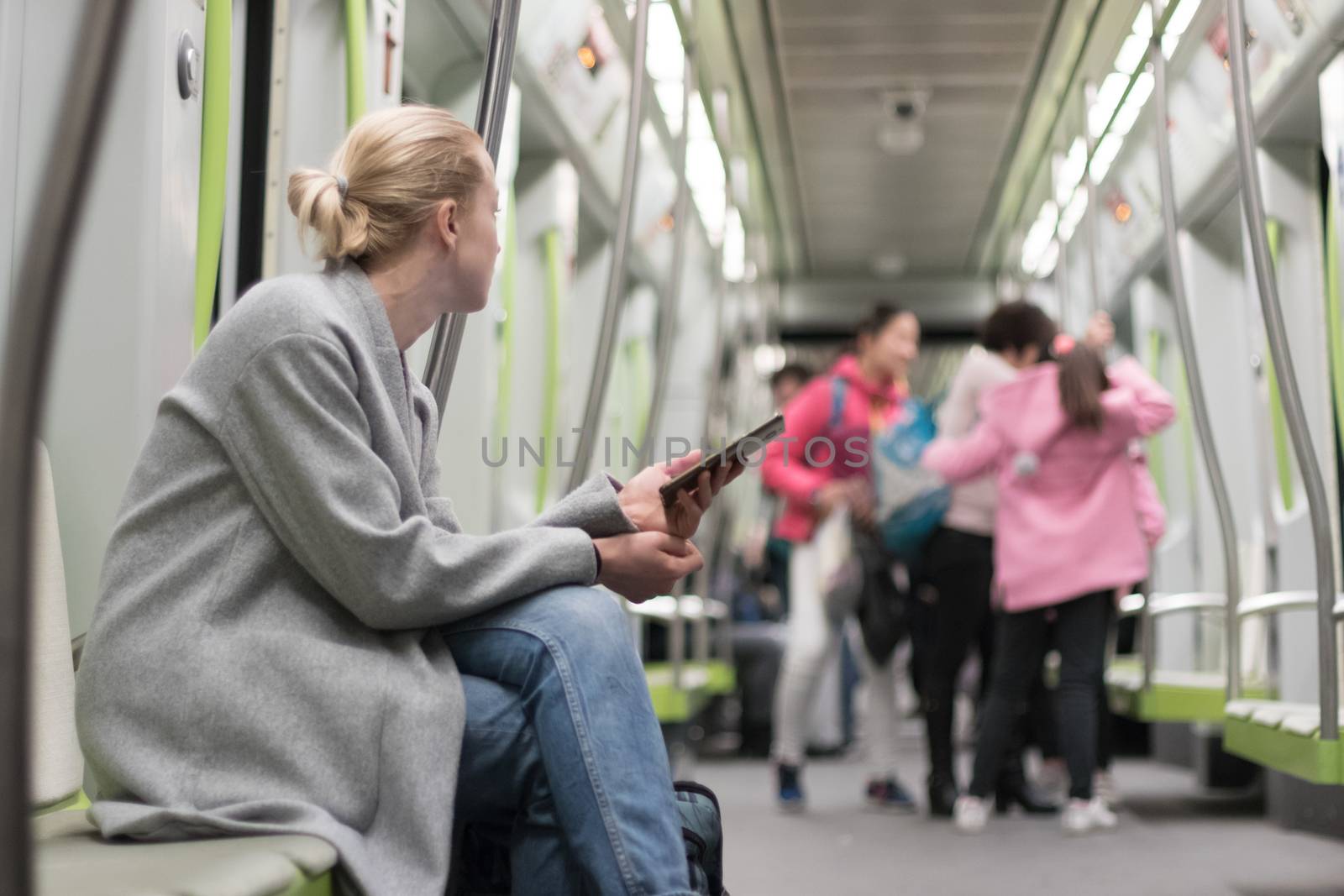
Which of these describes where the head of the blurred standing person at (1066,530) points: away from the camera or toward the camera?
away from the camera

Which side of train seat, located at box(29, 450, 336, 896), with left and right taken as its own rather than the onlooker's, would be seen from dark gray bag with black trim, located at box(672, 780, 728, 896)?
front

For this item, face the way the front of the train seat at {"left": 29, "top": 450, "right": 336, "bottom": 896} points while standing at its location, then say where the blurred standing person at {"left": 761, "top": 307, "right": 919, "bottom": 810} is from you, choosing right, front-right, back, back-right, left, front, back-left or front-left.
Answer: front-left

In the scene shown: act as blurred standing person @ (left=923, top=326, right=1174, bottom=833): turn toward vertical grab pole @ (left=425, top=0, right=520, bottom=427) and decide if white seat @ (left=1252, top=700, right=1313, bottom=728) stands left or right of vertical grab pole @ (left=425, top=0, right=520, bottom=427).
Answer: left

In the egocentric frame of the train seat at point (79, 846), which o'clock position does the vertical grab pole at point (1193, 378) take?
The vertical grab pole is roughly at 11 o'clock from the train seat.

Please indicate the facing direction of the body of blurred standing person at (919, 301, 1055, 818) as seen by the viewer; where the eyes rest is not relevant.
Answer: to the viewer's right

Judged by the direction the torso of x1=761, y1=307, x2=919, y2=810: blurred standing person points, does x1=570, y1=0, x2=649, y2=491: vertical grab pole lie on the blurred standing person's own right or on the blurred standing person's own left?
on the blurred standing person's own right

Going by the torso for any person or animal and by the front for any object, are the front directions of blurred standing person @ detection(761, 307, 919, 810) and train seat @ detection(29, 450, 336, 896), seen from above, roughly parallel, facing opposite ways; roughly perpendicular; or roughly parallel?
roughly perpendicular

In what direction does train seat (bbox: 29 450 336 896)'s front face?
to the viewer's right

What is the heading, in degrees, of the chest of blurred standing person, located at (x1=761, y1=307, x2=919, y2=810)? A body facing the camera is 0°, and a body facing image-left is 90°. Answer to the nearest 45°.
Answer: approximately 315°

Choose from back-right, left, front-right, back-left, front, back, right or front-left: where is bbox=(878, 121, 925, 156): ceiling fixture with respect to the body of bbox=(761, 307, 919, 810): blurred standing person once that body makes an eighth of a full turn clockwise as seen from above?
back
